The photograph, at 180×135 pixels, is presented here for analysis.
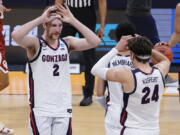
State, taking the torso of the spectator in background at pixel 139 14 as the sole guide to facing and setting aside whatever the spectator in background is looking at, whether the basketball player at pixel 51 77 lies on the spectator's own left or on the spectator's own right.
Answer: on the spectator's own right

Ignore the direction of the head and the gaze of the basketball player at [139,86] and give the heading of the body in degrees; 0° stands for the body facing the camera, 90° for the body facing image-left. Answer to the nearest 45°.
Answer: approximately 135°

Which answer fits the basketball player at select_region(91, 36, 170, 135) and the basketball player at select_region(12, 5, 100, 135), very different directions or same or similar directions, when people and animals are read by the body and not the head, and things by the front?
very different directions

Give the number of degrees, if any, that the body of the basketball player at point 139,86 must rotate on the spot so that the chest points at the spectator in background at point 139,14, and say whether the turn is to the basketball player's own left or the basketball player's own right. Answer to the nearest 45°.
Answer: approximately 45° to the basketball player's own right

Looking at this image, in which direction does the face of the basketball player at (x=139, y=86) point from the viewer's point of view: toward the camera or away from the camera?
away from the camera

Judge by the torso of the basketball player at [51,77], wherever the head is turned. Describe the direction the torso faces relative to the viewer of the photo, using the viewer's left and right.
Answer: facing the viewer and to the right of the viewer
